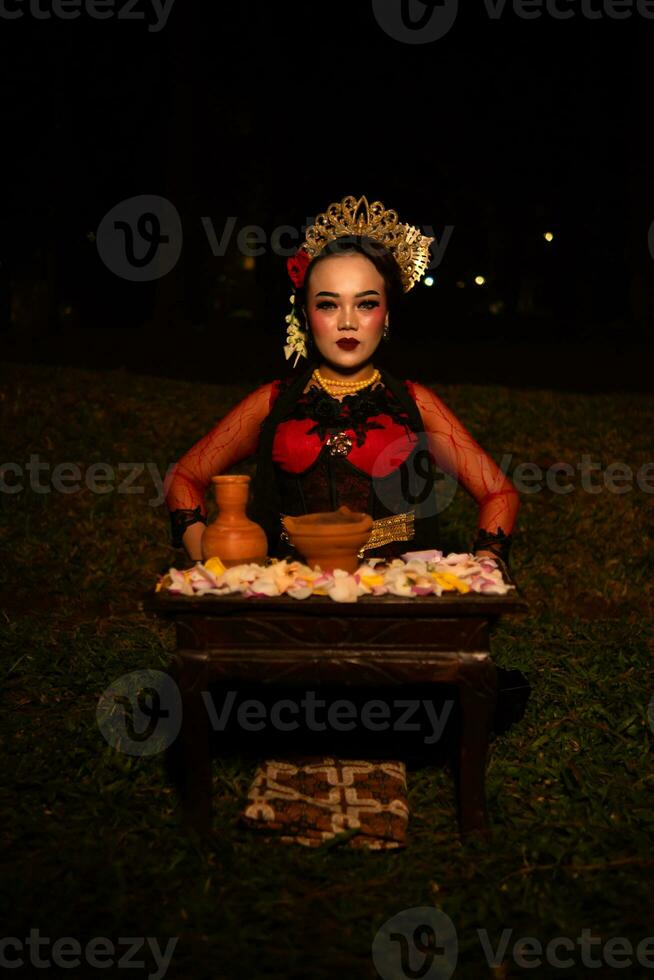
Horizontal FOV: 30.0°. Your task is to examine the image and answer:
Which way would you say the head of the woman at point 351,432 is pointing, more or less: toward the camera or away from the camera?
toward the camera

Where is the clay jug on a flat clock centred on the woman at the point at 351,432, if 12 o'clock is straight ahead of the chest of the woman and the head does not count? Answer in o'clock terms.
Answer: The clay jug is roughly at 1 o'clock from the woman.

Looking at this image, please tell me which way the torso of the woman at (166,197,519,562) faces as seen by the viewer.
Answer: toward the camera

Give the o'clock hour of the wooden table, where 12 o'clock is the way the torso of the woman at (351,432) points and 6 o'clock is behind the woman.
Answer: The wooden table is roughly at 12 o'clock from the woman.

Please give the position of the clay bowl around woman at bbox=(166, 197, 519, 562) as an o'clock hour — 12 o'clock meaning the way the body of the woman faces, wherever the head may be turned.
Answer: The clay bowl is roughly at 12 o'clock from the woman.
